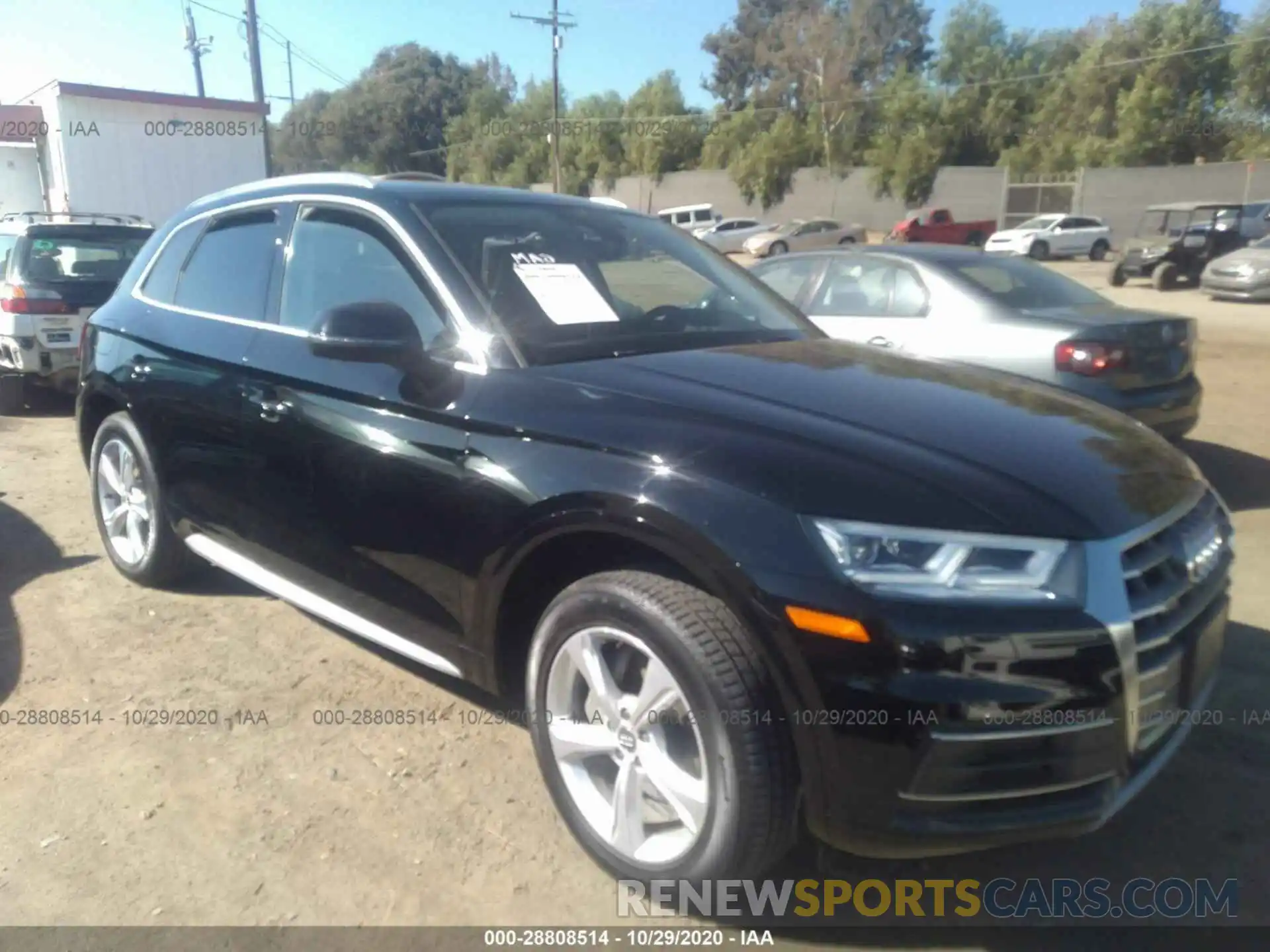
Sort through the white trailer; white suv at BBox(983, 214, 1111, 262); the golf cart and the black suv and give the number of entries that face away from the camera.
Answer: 0

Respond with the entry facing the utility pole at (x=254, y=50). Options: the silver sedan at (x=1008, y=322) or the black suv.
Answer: the silver sedan

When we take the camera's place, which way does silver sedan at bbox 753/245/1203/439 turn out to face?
facing away from the viewer and to the left of the viewer

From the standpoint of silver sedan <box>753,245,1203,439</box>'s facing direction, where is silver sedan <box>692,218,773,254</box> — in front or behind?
in front

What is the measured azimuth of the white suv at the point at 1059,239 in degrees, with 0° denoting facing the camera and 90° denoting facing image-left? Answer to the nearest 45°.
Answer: approximately 45°

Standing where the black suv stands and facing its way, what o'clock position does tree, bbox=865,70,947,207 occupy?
The tree is roughly at 8 o'clock from the black suv.

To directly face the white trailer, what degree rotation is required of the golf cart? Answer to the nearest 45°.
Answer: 0° — it already faces it

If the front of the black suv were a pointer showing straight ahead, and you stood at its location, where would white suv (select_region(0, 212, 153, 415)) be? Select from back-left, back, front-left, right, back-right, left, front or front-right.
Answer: back

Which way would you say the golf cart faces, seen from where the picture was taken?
facing the viewer and to the left of the viewer

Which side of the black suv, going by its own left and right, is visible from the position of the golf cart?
left

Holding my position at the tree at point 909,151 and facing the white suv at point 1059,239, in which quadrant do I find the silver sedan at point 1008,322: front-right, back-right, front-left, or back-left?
front-right

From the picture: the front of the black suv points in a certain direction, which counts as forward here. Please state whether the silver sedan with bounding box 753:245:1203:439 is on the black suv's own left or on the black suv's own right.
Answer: on the black suv's own left

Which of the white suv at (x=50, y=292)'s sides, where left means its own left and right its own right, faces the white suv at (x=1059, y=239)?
right
